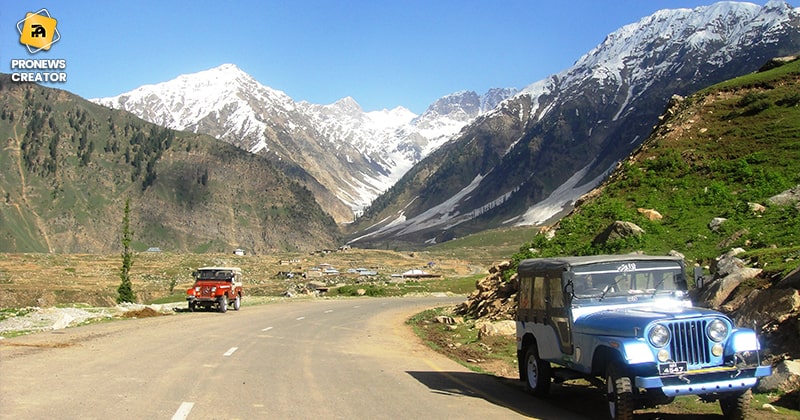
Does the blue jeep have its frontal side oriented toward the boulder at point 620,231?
no

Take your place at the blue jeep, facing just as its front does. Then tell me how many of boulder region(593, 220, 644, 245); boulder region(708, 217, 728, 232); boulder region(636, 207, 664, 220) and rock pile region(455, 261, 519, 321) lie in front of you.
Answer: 0

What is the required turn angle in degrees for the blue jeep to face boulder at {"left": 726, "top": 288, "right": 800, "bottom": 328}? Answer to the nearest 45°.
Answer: approximately 90° to its left

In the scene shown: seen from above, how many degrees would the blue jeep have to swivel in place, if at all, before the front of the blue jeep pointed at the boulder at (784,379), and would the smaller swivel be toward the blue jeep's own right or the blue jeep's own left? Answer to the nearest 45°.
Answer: approximately 90° to the blue jeep's own left

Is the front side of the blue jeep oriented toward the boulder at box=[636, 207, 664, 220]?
no

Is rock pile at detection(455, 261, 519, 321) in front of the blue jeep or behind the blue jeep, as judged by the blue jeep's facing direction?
behind

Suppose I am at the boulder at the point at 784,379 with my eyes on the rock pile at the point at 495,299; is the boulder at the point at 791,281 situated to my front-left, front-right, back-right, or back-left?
front-right

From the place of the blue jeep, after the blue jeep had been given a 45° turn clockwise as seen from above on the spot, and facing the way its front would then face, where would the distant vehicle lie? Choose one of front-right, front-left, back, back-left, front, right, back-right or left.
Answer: back-right

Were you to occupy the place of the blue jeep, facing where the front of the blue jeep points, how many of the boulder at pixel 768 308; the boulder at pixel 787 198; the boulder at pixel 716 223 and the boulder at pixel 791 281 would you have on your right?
0

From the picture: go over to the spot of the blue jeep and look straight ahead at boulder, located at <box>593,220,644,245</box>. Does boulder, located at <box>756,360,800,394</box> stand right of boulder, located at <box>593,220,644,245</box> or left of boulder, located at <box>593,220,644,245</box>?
right

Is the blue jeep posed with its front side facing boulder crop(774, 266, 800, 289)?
no

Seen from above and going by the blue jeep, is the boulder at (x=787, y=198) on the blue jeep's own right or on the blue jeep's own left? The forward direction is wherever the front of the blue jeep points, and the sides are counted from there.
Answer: on the blue jeep's own left

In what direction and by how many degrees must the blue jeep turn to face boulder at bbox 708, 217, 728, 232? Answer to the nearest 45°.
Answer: approximately 135° to its left
